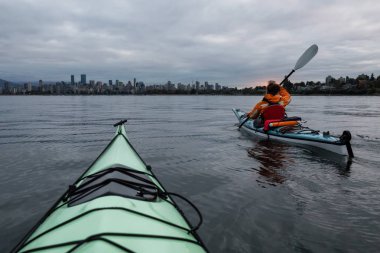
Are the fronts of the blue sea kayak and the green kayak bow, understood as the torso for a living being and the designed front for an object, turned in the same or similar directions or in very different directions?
same or similar directions

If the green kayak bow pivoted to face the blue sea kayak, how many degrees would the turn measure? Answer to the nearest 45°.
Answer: approximately 45° to its right

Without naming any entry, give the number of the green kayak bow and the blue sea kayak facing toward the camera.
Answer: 0

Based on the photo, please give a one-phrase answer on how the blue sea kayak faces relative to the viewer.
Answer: facing away from the viewer and to the left of the viewer

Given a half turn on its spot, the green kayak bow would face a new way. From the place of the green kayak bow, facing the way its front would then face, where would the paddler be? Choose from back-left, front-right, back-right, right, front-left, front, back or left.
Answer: back-left

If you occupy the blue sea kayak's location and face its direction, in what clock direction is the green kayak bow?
The green kayak bow is roughly at 8 o'clock from the blue sea kayak.

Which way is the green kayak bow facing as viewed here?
away from the camera
